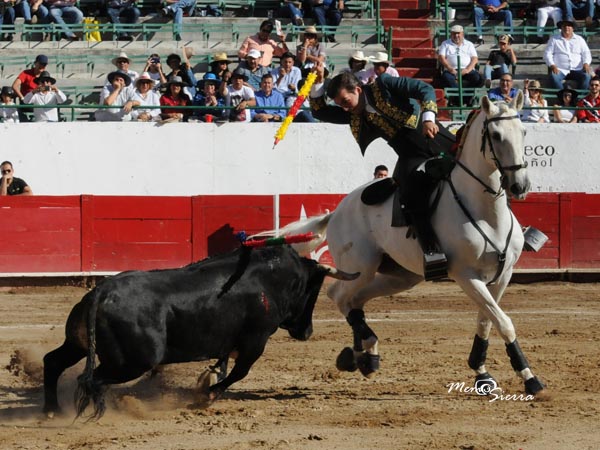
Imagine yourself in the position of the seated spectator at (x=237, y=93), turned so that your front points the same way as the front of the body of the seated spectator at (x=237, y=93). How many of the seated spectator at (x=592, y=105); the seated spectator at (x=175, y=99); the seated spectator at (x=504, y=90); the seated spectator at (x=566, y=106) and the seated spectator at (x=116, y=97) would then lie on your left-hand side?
3

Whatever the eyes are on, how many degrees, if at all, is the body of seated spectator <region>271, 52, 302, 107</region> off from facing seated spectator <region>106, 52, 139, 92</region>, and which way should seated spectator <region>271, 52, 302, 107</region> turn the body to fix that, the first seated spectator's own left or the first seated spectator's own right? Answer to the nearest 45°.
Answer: approximately 90° to the first seated spectator's own right

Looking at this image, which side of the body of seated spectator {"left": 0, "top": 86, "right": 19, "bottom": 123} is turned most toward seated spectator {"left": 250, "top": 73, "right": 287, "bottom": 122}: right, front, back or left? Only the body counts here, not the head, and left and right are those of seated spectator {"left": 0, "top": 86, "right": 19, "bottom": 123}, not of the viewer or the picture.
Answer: left

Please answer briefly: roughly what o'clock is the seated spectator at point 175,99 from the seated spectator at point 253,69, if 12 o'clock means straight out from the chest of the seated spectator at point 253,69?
the seated spectator at point 175,99 is roughly at 2 o'clock from the seated spectator at point 253,69.

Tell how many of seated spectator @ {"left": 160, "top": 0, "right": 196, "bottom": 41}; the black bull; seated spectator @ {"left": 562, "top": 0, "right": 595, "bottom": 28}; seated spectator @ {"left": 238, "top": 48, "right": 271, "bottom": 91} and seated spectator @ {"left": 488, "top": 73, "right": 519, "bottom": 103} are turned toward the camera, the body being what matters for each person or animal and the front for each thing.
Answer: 4
